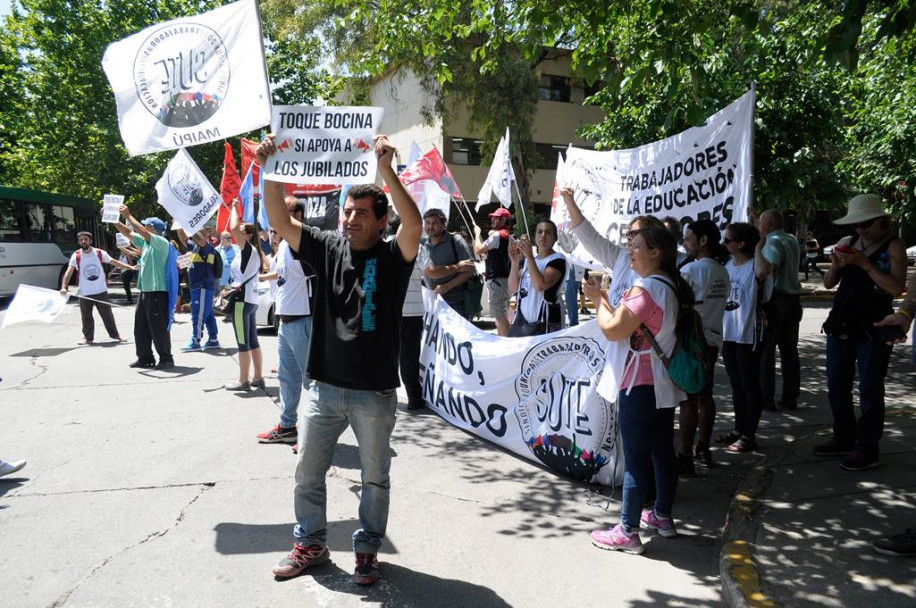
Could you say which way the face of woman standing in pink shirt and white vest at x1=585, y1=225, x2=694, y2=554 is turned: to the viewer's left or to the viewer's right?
to the viewer's left

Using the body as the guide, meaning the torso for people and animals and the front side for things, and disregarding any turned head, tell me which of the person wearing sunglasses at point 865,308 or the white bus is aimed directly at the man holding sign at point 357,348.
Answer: the person wearing sunglasses

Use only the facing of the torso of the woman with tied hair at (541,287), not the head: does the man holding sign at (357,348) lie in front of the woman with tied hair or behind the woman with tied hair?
in front

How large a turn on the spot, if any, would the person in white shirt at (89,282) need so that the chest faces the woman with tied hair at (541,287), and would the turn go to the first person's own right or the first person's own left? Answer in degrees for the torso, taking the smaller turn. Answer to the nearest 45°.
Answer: approximately 45° to the first person's own left

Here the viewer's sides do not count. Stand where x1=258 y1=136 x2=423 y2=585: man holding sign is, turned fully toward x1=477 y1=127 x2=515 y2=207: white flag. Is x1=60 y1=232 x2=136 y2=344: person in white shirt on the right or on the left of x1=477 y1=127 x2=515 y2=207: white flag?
left

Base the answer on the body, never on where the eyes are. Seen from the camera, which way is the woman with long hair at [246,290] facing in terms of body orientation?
to the viewer's left

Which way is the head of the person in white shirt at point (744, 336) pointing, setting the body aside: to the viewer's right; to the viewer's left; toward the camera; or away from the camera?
to the viewer's left

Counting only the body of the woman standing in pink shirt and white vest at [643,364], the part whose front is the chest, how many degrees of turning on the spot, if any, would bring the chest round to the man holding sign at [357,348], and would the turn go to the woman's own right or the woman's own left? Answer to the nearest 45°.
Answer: approximately 45° to the woman's own left

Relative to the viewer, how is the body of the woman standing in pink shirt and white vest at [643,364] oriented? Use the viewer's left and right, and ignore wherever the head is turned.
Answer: facing to the left of the viewer

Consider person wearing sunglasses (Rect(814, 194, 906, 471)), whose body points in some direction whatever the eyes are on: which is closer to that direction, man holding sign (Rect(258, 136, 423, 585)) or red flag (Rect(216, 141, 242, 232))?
the man holding sign

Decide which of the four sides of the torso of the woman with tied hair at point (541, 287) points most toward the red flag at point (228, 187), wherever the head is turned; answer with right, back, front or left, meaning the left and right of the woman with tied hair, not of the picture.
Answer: right

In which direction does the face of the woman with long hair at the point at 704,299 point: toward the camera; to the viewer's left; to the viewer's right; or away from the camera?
to the viewer's left
